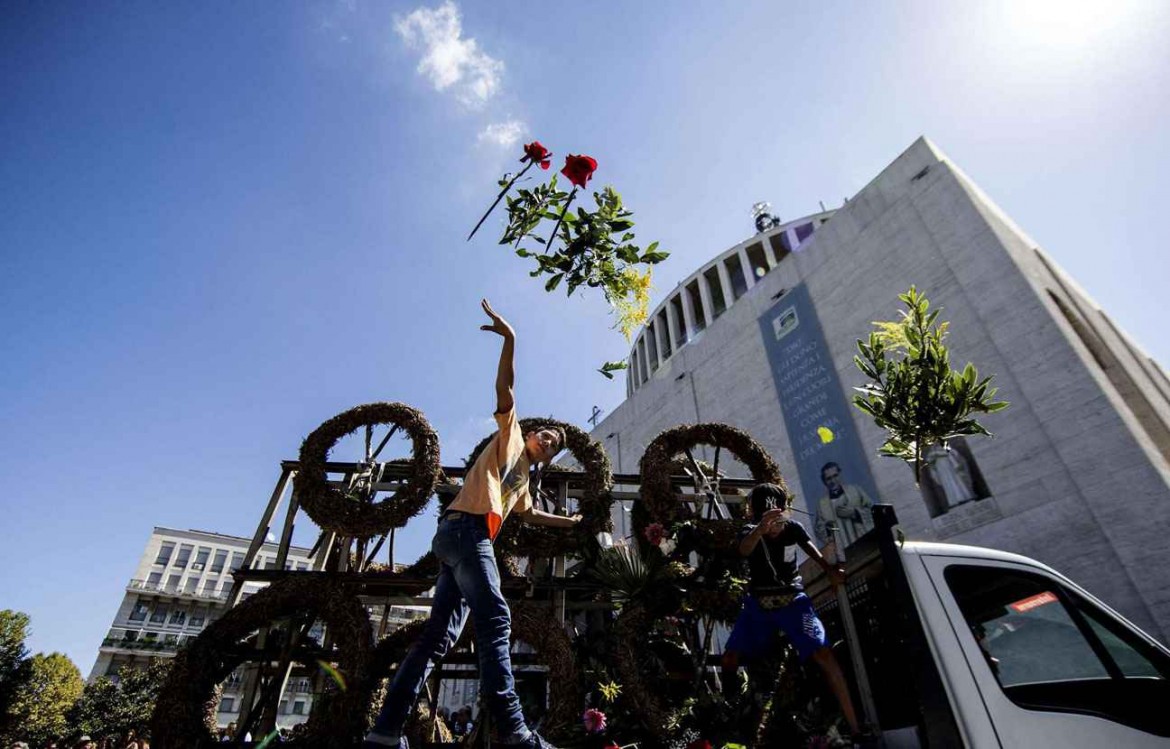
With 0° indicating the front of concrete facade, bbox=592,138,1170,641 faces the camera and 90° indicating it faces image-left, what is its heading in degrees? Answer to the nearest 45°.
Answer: approximately 45°

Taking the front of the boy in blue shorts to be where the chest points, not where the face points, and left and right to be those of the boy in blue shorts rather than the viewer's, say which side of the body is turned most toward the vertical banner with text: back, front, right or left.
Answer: back

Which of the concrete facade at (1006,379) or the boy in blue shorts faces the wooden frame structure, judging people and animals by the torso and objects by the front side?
the concrete facade

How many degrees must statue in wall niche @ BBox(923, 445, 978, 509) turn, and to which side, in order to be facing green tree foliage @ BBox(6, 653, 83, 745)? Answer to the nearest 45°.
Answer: approximately 45° to its right

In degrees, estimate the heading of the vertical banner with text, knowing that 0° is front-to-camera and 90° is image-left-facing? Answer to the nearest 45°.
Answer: approximately 45°

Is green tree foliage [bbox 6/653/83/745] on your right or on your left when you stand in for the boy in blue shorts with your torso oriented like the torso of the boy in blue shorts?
on your right
